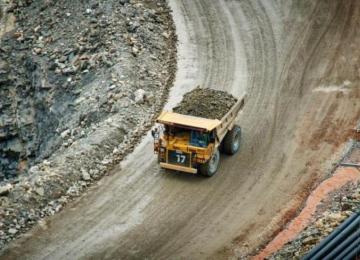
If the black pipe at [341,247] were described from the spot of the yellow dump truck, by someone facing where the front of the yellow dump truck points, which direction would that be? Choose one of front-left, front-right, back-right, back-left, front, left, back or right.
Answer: left

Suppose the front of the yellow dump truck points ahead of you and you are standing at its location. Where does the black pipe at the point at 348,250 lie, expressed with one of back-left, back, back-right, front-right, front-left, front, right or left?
left

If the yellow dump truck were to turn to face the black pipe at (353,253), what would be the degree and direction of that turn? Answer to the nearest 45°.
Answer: approximately 90° to its left

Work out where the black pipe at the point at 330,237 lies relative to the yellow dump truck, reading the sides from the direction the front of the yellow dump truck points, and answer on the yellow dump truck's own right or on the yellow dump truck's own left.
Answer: on the yellow dump truck's own left

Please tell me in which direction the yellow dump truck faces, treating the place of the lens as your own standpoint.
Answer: facing the viewer and to the left of the viewer

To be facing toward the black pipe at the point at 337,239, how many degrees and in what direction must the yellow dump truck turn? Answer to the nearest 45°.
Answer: approximately 90° to its left

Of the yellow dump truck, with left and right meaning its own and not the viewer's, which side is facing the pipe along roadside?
left
